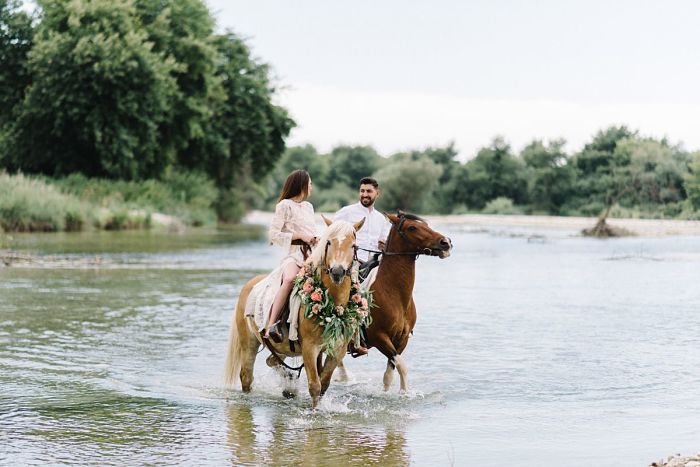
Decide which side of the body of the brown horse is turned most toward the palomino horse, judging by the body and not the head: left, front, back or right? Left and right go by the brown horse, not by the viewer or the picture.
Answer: right

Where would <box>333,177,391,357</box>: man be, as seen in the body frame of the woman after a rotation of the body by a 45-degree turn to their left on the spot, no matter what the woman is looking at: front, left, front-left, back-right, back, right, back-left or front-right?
front-left

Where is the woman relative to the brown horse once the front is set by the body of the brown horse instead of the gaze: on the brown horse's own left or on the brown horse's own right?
on the brown horse's own right

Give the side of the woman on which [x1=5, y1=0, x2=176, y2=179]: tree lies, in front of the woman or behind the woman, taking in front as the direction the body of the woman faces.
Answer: behind

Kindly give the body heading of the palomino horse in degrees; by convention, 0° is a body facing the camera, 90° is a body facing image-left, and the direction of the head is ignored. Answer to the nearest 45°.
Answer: approximately 315°

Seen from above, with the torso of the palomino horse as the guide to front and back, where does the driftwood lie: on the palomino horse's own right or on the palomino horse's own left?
on the palomino horse's own left

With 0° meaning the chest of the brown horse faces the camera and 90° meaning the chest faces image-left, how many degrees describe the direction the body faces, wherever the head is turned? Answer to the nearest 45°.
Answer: approximately 315°
